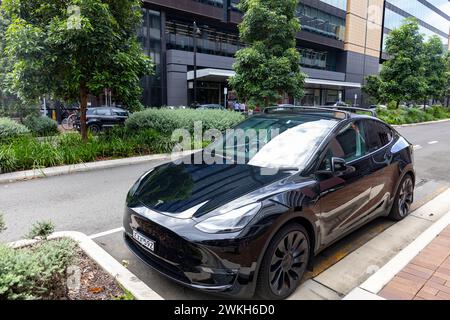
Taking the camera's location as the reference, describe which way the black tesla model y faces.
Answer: facing the viewer and to the left of the viewer

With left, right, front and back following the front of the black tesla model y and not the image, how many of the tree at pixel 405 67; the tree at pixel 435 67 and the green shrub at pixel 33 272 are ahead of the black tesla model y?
1

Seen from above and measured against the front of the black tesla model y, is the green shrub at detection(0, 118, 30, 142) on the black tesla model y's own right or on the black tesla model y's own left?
on the black tesla model y's own right

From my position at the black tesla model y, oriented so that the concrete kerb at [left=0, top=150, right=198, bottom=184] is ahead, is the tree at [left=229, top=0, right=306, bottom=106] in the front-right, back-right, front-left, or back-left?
front-right

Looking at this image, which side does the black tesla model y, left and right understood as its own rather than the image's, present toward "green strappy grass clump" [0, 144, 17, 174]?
right

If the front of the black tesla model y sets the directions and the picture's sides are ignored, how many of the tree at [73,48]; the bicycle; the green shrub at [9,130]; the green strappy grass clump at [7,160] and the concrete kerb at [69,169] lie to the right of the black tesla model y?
5

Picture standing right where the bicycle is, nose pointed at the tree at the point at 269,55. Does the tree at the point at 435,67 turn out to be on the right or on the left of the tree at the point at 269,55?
left

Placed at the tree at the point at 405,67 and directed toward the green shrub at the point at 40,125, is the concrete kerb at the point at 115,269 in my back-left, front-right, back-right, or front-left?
front-left

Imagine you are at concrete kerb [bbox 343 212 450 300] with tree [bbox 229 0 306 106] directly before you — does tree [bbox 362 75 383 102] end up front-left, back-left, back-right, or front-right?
front-right
